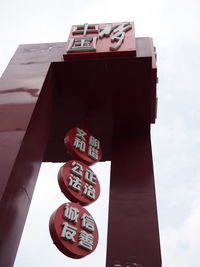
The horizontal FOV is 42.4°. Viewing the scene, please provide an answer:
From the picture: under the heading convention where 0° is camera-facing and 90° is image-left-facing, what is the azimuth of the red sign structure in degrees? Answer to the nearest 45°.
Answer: approximately 0°
